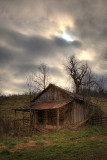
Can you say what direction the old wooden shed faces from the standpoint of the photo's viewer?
facing the viewer and to the left of the viewer
